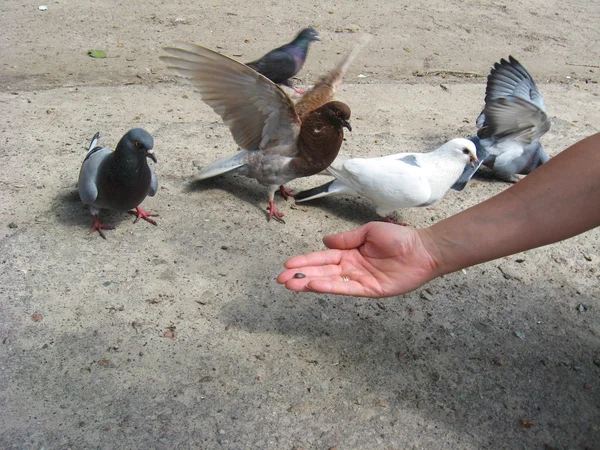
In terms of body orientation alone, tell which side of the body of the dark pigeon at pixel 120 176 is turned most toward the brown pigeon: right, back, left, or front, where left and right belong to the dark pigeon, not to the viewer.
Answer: left

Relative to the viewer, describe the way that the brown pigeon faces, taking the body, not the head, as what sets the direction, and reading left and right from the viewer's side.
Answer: facing to the right of the viewer

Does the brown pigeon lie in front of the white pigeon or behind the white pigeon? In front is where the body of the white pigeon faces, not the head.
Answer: behind

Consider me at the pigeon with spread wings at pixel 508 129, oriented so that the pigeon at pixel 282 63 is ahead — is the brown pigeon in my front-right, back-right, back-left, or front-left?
front-left

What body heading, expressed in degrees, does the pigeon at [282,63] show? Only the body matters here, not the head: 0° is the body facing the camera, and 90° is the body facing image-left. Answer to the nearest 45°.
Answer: approximately 270°

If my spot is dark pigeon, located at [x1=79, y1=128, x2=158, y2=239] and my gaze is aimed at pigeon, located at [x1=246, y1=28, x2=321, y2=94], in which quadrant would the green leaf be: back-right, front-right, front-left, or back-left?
front-left

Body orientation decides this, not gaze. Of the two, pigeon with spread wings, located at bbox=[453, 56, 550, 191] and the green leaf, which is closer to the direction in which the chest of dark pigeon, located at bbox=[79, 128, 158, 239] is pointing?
the pigeon with spread wings

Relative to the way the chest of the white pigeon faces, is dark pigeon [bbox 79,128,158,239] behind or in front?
behind

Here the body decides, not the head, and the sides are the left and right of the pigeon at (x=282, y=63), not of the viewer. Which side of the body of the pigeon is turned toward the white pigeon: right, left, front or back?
right

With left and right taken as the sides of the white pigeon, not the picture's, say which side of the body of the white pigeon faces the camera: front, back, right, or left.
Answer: right

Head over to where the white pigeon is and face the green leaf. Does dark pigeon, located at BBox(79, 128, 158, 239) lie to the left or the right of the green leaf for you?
left

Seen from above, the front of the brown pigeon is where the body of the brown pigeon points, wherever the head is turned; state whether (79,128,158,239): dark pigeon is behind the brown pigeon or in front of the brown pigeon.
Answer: behind
